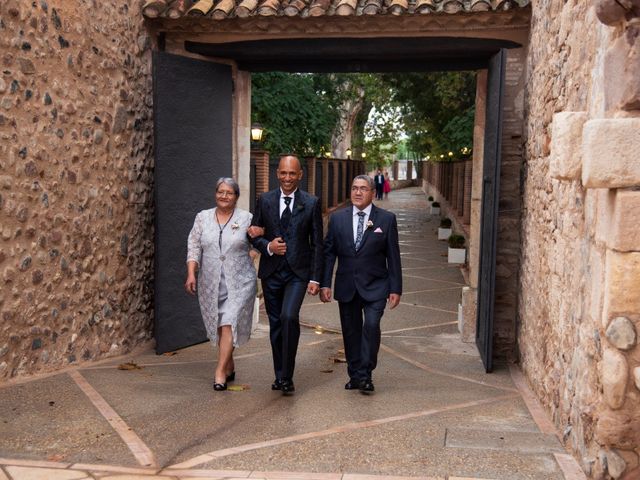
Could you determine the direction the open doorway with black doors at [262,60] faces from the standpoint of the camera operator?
facing the viewer

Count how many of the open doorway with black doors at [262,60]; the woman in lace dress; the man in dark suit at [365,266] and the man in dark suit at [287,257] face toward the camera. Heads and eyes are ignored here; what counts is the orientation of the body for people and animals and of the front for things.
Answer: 4

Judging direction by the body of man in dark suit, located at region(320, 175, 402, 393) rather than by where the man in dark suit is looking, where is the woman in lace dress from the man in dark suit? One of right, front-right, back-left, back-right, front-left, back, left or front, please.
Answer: right

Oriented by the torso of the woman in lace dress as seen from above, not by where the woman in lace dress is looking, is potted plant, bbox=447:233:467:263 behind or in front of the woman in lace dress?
behind

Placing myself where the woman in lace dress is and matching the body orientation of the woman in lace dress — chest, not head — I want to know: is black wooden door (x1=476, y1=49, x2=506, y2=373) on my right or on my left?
on my left

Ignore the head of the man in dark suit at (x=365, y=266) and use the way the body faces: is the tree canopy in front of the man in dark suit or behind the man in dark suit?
behind

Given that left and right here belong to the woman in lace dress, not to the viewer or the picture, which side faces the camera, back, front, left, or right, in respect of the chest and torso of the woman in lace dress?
front

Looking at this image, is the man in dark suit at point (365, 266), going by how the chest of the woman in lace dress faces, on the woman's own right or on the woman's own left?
on the woman's own left

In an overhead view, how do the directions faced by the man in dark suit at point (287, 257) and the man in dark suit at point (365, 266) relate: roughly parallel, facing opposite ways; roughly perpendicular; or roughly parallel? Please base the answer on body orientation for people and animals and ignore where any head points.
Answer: roughly parallel
